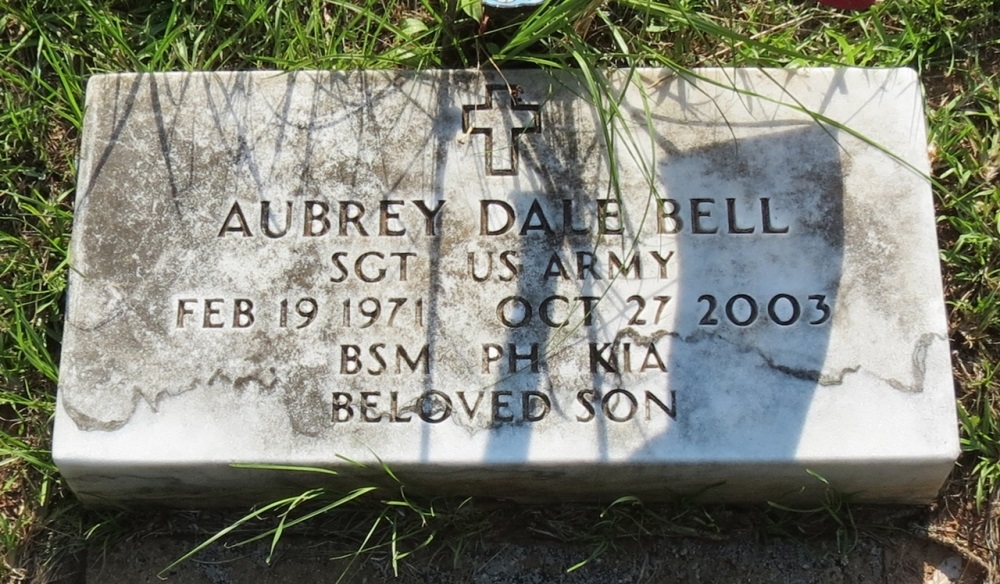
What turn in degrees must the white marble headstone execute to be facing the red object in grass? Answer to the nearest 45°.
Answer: approximately 90° to its left

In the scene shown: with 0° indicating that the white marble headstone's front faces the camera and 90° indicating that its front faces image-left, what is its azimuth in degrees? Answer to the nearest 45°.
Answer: approximately 0°
